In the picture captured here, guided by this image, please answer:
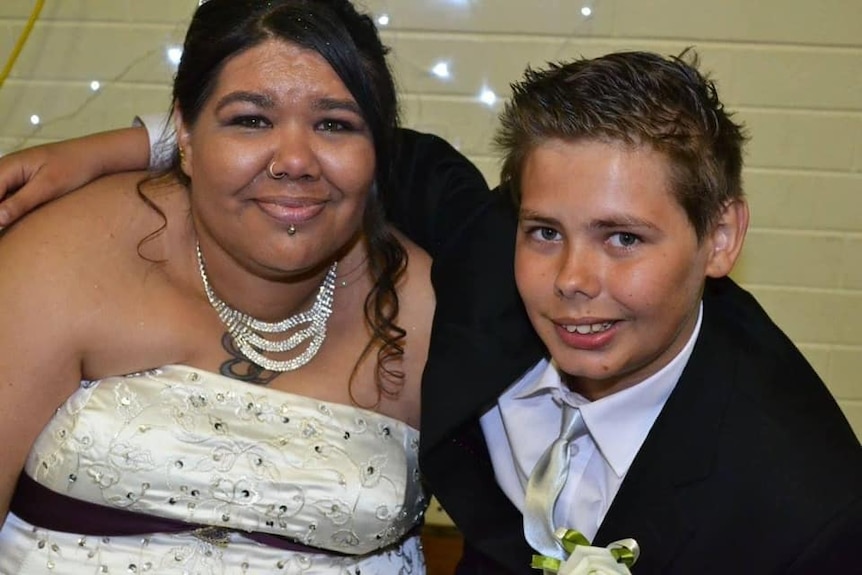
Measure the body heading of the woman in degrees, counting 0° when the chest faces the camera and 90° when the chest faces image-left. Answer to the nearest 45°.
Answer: approximately 0°

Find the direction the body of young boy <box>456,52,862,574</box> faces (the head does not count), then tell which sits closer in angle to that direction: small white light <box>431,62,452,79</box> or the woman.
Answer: the woman

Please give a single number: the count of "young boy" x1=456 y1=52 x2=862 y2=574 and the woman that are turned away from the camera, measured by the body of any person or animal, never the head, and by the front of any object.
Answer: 0

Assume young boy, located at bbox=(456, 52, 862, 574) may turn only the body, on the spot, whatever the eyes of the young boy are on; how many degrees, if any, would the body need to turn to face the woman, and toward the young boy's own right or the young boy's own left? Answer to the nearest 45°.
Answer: approximately 45° to the young boy's own right

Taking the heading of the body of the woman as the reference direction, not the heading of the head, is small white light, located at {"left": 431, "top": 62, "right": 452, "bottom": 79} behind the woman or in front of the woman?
behind

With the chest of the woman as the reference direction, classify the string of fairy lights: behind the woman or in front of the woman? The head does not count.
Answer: behind

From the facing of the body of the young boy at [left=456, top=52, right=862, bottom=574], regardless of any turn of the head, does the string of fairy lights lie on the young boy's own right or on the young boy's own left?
on the young boy's own right

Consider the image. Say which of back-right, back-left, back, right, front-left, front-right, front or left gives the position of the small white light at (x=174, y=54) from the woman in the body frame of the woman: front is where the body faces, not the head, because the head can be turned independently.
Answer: back
